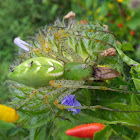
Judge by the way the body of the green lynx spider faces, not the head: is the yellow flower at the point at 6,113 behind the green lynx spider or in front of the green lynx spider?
behind

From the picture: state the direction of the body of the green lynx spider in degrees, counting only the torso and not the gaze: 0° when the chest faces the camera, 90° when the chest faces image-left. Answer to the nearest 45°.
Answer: approximately 270°
